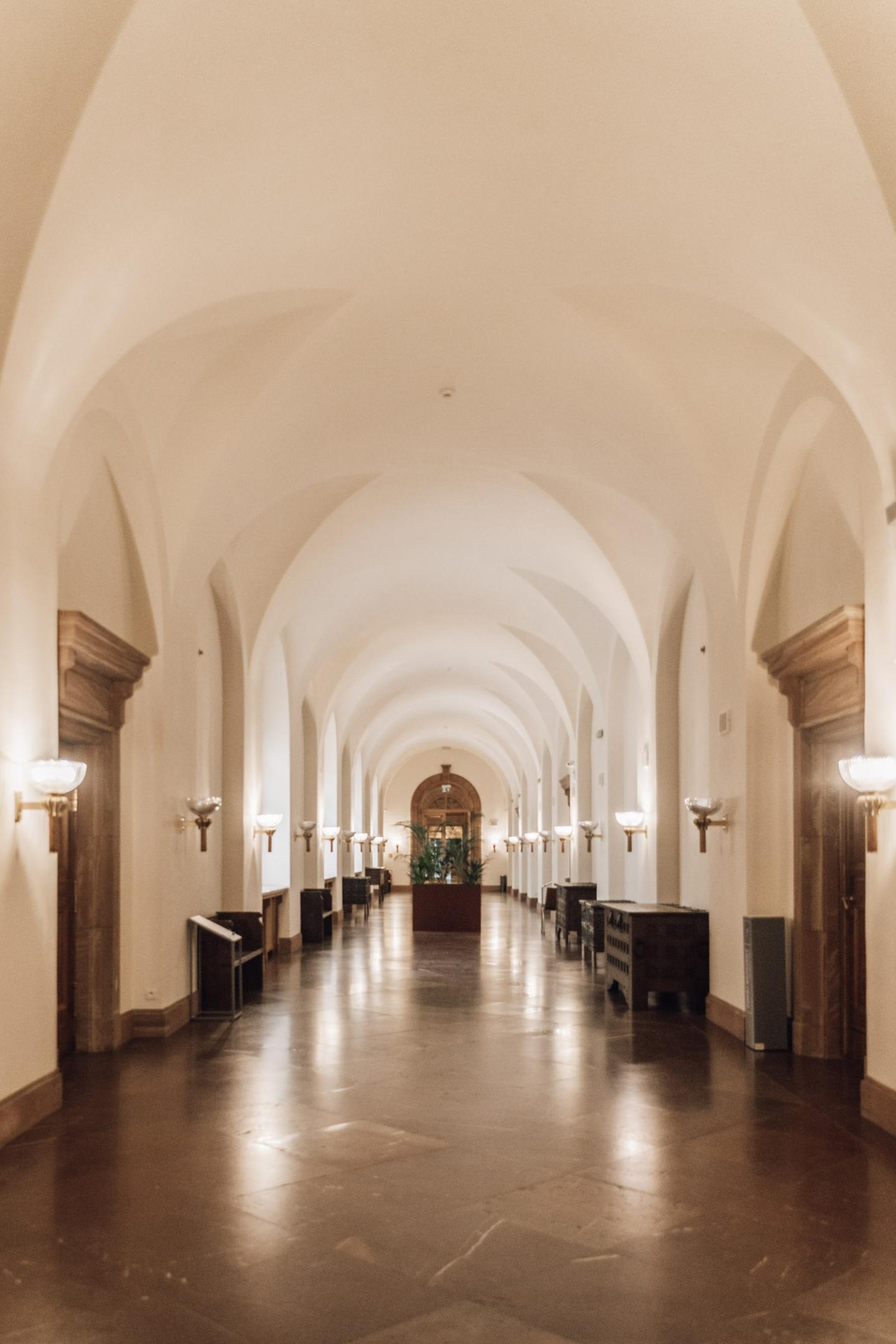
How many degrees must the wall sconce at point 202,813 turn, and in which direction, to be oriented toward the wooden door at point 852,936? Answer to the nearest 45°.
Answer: approximately 45° to its right

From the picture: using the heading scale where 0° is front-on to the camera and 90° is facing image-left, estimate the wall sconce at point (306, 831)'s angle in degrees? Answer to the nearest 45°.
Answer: approximately 270°

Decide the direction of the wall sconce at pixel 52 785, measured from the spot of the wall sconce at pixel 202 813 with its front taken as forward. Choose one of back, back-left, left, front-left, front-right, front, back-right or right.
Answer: right

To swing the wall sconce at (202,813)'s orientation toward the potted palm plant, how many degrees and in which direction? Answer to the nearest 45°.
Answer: approximately 90° to its left

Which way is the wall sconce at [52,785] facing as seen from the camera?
to the viewer's right

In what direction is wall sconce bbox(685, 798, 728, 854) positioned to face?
to the viewer's left

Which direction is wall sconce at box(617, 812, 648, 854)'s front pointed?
to the viewer's left

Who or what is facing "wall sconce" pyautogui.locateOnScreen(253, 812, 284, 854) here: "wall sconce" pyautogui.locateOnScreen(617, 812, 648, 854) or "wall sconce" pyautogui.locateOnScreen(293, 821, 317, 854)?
"wall sconce" pyautogui.locateOnScreen(617, 812, 648, 854)

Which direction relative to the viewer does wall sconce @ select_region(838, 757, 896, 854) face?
to the viewer's left
